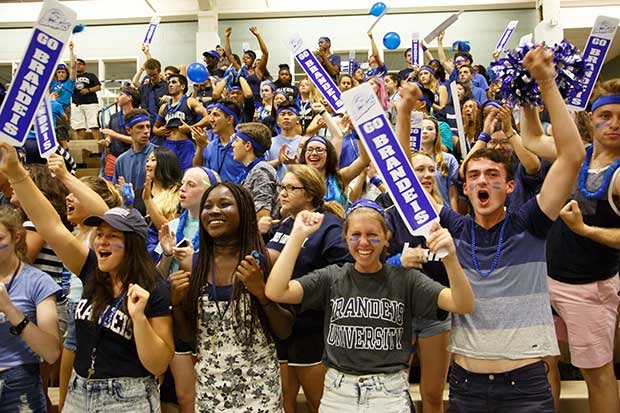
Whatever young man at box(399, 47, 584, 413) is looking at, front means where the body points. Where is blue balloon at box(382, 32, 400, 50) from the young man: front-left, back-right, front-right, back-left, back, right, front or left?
back

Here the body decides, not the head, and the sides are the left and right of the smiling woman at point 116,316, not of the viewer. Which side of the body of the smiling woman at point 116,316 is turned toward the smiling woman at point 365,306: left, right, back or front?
left

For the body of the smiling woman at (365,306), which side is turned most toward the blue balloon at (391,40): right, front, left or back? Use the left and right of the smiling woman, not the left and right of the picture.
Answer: back

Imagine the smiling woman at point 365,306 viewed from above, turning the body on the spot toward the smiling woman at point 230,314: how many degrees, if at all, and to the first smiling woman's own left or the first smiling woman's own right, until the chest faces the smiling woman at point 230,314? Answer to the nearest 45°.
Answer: approximately 90° to the first smiling woman's own right

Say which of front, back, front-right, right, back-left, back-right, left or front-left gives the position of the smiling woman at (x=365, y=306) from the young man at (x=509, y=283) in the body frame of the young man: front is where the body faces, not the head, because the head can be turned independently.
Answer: right

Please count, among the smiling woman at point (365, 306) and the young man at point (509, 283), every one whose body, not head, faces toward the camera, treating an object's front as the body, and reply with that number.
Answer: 2

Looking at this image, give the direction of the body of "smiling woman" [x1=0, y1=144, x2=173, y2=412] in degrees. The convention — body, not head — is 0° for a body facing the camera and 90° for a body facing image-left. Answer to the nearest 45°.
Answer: approximately 45°

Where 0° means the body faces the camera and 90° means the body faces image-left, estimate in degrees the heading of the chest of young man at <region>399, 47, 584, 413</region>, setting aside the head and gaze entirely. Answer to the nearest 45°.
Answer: approximately 0°

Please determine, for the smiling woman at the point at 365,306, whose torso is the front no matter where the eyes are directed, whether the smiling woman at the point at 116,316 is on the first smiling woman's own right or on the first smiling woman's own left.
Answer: on the first smiling woman's own right
